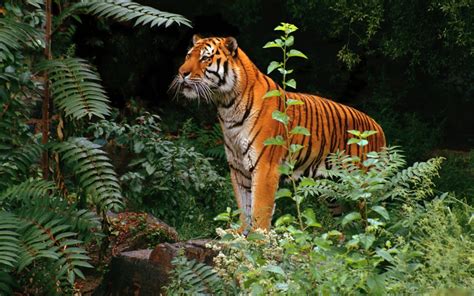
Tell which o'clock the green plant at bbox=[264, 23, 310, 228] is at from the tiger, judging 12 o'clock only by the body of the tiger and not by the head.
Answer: The green plant is roughly at 10 o'clock from the tiger.

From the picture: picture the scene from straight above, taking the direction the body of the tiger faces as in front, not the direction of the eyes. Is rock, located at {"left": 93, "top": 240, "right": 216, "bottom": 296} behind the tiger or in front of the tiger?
in front

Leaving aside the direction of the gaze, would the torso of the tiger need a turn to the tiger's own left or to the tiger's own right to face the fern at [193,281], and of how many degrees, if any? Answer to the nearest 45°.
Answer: approximately 45° to the tiger's own left

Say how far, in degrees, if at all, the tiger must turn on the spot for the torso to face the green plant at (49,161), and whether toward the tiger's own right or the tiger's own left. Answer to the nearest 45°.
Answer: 0° — it already faces it

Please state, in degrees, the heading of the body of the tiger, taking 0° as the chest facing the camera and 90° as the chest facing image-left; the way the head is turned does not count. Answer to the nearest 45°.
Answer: approximately 45°

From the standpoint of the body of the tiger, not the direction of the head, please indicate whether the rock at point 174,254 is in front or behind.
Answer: in front

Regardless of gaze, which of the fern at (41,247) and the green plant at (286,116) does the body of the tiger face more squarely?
the fern
